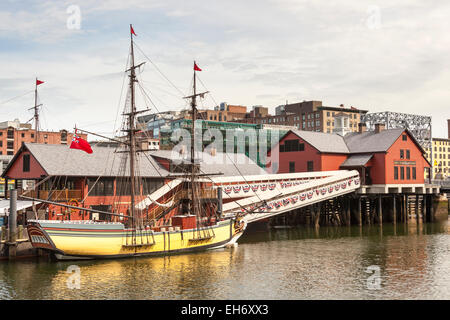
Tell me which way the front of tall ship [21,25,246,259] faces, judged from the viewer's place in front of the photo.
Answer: facing away from the viewer and to the right of the viewer
